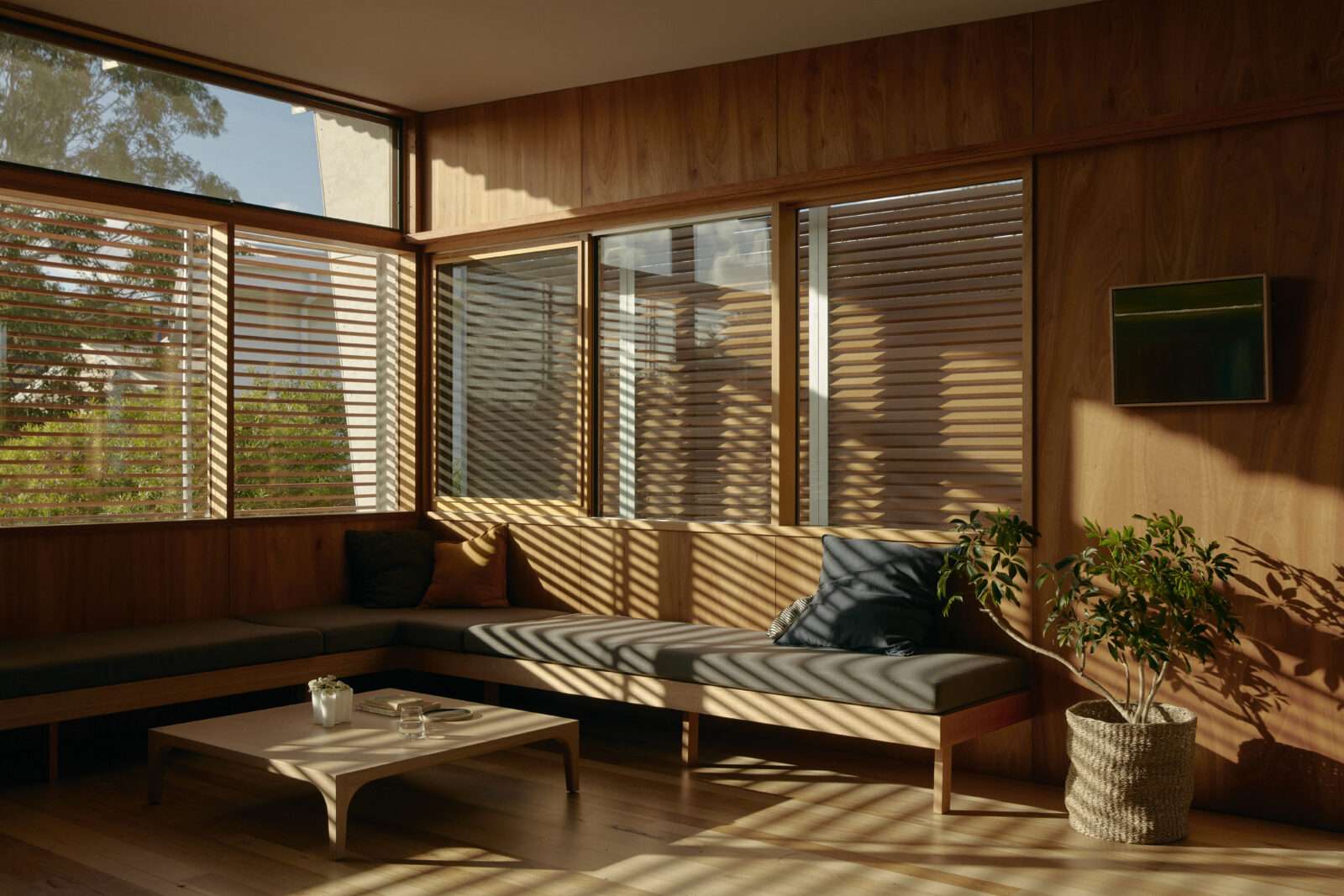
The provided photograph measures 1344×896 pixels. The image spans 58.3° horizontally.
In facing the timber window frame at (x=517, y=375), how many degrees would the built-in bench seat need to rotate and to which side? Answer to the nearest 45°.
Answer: approximately 180°

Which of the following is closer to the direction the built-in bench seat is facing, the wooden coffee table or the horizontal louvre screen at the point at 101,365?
the wooden coffee table

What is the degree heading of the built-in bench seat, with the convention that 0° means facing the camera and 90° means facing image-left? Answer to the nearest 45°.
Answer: approximately 0°

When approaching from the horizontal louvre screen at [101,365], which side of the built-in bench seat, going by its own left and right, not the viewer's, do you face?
right

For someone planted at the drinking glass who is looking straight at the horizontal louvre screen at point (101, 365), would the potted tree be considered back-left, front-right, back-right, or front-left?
back-right

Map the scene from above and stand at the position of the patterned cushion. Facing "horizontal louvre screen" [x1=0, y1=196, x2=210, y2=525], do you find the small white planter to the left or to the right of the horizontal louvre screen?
left

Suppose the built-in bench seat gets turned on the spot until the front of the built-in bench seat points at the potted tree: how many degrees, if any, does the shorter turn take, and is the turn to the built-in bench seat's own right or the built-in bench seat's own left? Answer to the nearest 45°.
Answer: approximately 45° to the built-in bench seat's own left
